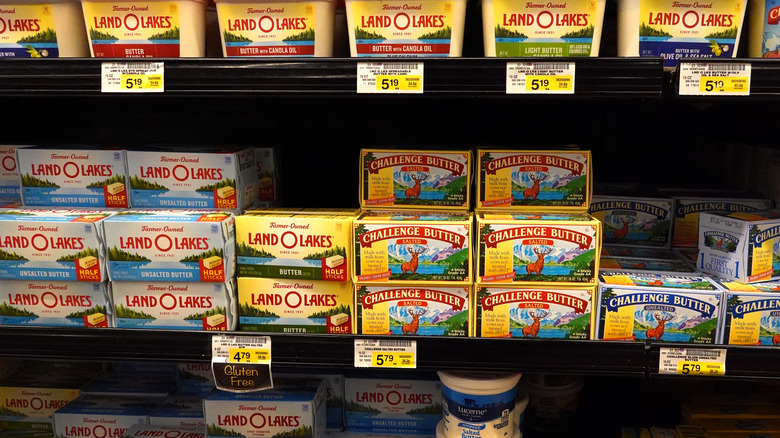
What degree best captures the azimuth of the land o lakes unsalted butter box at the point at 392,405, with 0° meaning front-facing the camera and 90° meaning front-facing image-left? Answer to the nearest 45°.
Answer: approximately 0°

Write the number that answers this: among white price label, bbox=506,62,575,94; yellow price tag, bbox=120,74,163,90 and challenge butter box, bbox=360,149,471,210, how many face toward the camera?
3

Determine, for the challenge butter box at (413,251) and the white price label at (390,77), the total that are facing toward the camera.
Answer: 2

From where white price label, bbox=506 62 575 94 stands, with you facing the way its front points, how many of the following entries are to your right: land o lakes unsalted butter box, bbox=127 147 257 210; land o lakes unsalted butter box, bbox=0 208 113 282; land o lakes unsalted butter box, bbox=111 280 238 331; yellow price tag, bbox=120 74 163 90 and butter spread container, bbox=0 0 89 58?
5

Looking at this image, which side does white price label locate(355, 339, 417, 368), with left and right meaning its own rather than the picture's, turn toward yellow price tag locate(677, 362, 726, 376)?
left

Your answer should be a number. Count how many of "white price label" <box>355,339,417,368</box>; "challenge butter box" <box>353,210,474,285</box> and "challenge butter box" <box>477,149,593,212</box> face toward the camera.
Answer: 3

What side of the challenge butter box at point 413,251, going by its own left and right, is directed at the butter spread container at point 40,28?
right

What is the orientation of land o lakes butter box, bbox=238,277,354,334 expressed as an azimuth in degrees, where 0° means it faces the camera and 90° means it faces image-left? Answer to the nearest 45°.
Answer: approximately 0°
